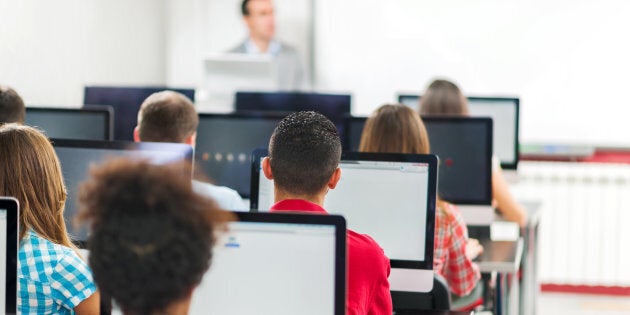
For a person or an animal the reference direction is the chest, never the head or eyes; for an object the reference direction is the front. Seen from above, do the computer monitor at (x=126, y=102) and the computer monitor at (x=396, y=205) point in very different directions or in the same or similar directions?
same or similar directions

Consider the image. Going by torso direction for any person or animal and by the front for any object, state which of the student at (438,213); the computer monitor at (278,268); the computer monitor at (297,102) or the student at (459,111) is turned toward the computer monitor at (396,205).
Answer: the computer monitor at (297,102)

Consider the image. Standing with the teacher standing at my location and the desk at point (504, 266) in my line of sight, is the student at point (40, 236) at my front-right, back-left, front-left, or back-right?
front-right

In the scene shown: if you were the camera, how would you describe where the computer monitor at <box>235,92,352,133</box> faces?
facing the viewer

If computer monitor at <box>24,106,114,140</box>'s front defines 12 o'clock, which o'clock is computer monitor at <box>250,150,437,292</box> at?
computer monitor at <box>250,150,437,292</box> is roughly at 11 o'clock from computer monitor at <box>24,106,114,140</box>.

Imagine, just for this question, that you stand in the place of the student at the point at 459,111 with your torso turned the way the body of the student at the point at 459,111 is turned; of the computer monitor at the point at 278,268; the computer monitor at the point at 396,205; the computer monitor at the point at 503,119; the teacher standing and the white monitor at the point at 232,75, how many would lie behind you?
2

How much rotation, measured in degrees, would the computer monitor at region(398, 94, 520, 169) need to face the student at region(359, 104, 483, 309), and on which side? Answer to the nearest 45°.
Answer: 0° — it already faces them

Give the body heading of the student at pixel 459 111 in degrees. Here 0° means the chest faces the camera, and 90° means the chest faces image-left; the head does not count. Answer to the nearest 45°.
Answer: approximately 180°

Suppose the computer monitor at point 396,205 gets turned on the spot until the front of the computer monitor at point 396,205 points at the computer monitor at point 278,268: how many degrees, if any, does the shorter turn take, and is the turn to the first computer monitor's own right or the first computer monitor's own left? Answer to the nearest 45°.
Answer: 0° — it already faces it

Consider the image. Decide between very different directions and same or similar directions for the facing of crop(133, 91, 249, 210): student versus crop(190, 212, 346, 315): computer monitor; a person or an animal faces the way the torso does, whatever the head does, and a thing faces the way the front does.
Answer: very different directions

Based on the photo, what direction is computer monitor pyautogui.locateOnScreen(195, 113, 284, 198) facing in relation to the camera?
toward the camera

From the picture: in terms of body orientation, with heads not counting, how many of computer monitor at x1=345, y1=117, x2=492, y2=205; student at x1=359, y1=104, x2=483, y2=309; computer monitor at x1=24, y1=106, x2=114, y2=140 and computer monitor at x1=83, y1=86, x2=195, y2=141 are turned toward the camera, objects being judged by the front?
3

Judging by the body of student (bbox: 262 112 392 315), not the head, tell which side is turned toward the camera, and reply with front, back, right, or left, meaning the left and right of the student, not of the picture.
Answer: back

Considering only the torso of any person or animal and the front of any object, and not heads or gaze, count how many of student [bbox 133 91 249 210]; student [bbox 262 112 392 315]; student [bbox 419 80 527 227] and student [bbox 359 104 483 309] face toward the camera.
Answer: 0

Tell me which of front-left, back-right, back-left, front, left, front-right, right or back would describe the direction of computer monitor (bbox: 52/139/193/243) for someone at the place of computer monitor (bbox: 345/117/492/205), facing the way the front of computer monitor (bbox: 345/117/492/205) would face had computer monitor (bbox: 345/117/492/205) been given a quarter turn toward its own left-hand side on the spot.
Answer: back-right

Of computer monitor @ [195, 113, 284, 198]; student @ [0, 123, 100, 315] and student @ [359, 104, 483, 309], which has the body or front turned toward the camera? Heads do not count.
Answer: the computer monitor

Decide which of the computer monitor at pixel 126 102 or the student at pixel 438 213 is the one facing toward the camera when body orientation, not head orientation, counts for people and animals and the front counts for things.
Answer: the computer monitor
